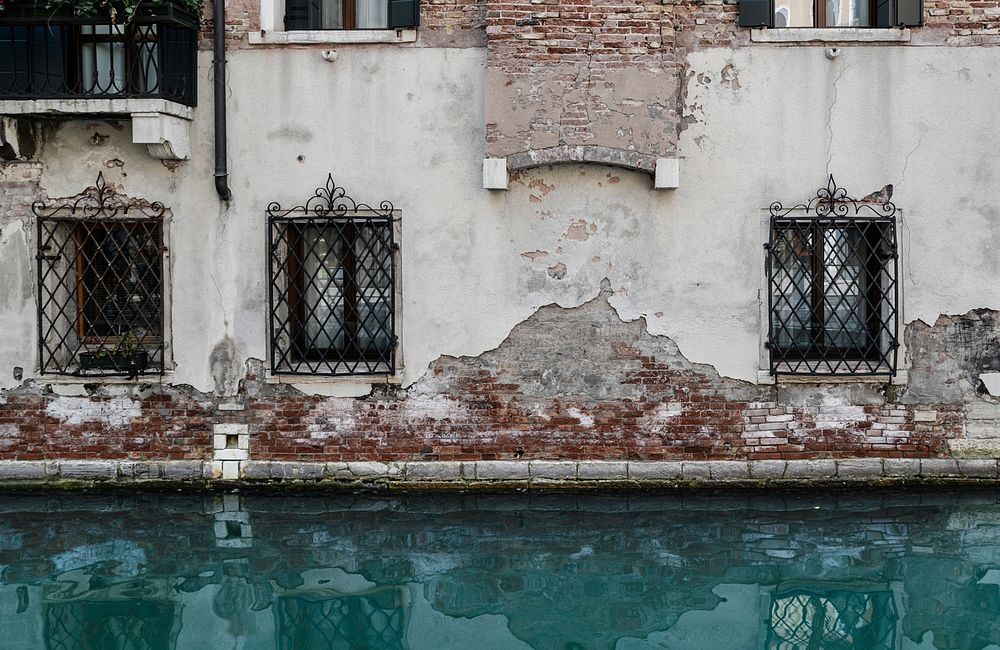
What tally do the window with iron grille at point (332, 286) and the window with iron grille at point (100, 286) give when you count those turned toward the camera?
2

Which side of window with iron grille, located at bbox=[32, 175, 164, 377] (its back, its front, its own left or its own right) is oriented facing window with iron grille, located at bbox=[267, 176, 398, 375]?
left

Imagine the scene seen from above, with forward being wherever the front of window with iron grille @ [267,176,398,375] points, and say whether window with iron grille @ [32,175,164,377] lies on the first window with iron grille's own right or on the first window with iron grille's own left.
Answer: on the first window with iron grille's own right

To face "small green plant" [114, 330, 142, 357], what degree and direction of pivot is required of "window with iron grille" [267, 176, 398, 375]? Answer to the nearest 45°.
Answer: approximately 90° to its right

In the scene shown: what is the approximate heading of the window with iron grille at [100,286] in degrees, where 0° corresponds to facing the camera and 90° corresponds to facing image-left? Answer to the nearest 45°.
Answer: approximately 0°

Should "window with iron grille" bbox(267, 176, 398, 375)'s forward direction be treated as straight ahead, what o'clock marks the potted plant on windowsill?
The potted plant on windowsill is roughly at 3 o'clock from the window with iron grille.

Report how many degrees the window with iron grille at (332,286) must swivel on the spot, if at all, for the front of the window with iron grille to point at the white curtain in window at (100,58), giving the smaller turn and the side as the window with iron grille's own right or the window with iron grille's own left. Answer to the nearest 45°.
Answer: approximately 90° to the window with iron grille's own right
